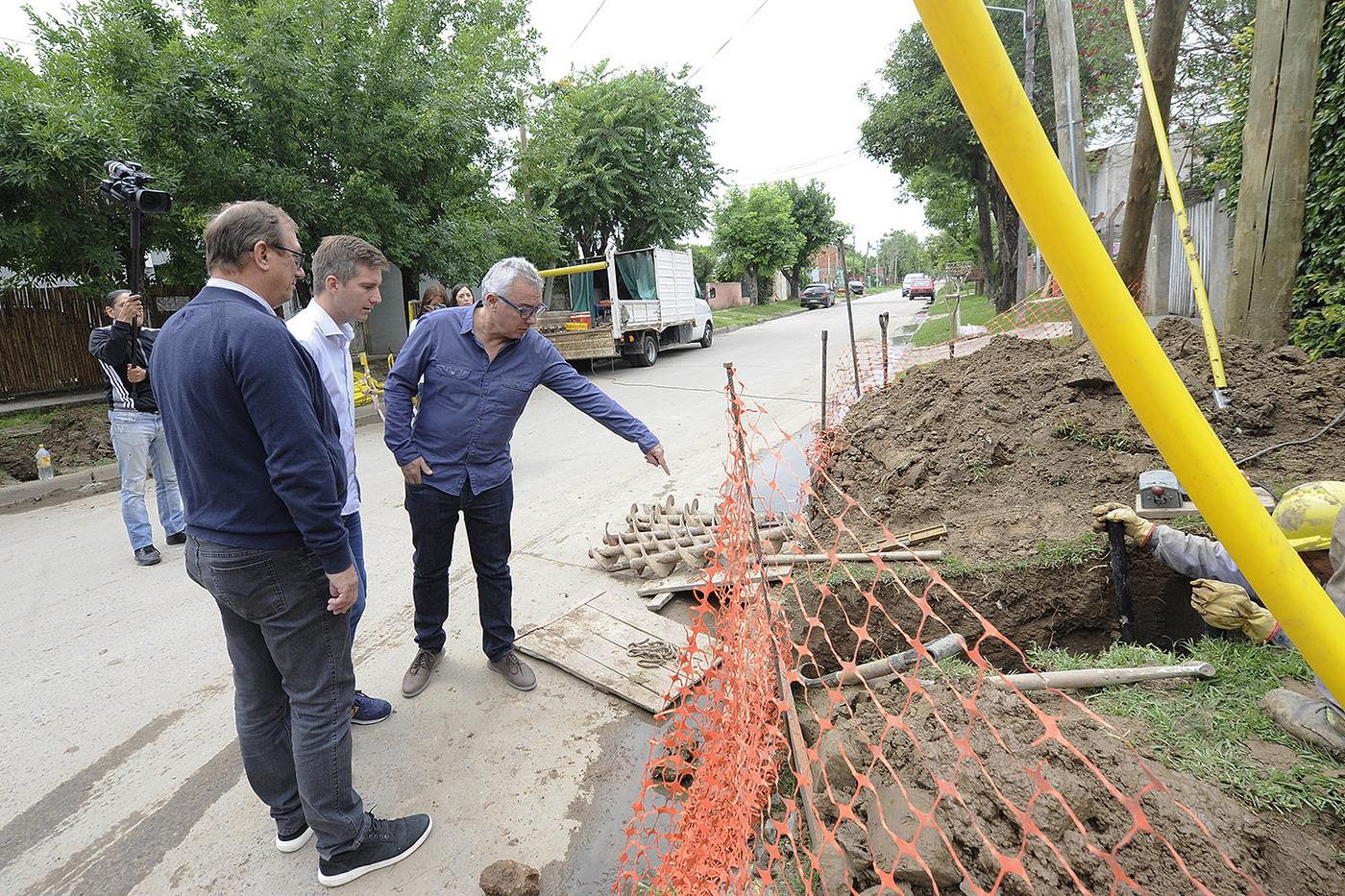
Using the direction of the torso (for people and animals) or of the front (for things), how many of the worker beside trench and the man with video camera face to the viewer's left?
1

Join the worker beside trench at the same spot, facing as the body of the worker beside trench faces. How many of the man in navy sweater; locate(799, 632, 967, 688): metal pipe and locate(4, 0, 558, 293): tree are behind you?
0

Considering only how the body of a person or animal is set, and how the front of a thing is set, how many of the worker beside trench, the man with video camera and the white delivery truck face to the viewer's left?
1

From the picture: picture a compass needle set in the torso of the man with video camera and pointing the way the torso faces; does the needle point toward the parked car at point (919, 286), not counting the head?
no

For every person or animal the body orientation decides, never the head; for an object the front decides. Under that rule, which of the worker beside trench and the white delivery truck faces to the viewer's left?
the worker beside trench

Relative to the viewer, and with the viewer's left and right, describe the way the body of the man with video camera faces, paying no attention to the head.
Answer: facing the viewer and to the right of the viewer

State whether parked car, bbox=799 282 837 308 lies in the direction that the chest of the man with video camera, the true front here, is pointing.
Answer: no

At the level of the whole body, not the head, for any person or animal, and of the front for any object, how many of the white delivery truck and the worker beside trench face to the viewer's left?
1

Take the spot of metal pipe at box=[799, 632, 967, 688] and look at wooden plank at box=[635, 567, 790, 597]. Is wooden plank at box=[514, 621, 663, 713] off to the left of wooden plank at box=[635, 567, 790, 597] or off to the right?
left

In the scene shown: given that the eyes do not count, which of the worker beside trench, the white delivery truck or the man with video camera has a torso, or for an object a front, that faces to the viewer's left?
the worker beside trench

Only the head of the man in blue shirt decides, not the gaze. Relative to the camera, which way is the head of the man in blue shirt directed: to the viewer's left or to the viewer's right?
to the viewer's right

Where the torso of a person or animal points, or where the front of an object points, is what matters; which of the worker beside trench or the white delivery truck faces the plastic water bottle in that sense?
the worker beside trench

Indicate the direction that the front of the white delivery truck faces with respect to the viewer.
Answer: facing away from the viewer and to the right of the viewer

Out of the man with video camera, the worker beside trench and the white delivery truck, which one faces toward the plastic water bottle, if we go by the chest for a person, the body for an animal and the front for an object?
the worker beside trench

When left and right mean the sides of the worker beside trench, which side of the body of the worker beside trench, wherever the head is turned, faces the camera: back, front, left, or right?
left

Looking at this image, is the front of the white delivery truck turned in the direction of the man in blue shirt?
no
